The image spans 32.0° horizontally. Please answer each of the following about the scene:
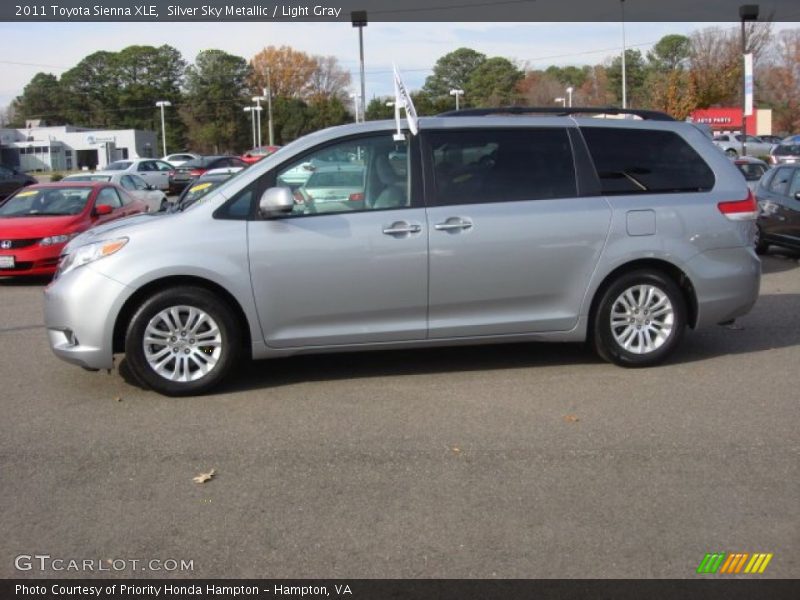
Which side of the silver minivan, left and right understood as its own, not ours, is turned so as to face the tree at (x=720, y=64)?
right

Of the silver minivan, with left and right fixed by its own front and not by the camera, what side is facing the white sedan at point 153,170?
right

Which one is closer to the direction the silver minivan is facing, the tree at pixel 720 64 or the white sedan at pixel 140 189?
the white sedan

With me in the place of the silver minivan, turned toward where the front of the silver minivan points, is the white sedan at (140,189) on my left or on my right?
on my right

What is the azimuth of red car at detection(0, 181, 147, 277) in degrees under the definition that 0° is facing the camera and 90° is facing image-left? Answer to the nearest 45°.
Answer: approximately 45°

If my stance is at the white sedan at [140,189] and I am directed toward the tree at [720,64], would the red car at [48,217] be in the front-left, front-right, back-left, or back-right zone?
back-right

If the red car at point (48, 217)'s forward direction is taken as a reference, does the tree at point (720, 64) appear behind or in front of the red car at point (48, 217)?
behind

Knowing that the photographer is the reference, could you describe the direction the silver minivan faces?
facing to the left of the viewer

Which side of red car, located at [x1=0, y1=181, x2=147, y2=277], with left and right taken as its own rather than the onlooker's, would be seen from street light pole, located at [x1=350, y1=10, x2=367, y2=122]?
back

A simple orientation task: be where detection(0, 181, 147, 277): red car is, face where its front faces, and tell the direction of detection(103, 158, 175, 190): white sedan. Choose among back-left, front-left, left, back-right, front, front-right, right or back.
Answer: back-right

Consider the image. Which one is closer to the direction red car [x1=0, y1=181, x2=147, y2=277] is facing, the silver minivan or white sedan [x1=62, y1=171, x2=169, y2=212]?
the silver minivan
